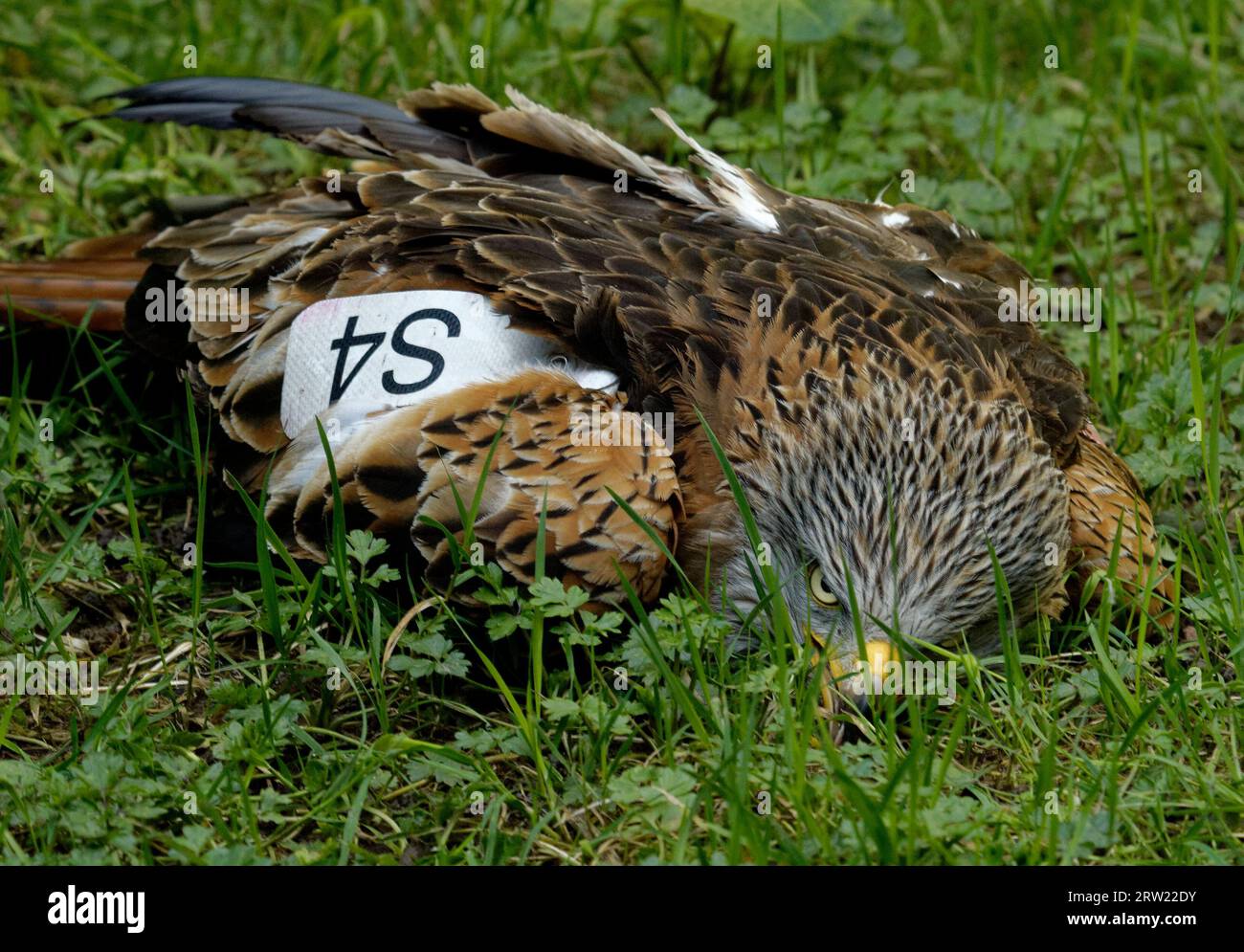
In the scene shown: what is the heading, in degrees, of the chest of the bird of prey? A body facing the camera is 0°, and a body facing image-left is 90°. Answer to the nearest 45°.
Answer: approximately 315°
